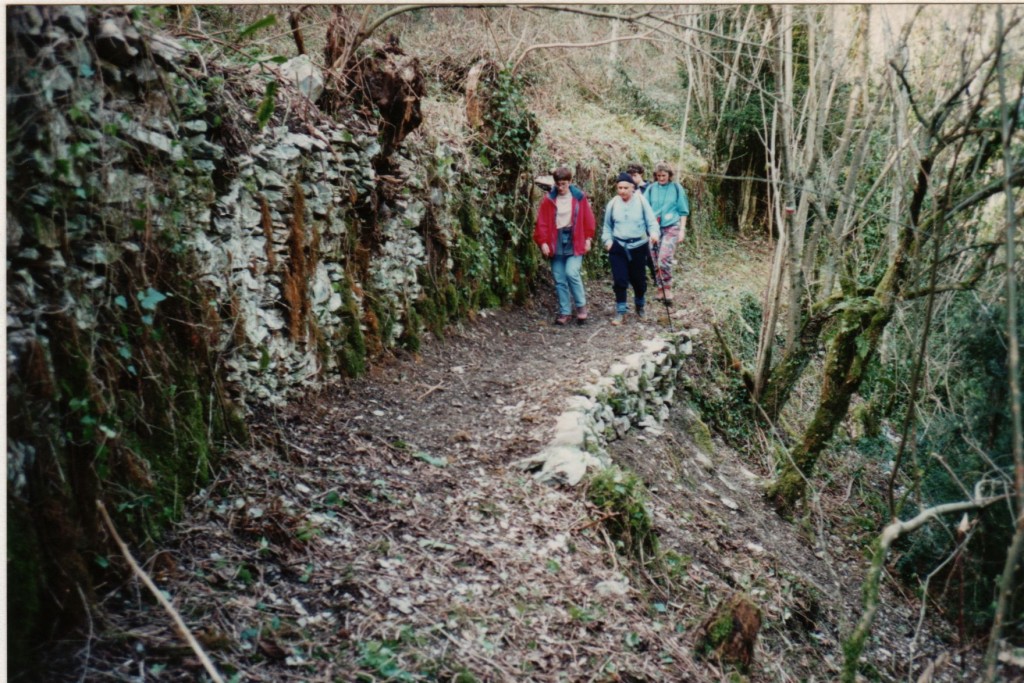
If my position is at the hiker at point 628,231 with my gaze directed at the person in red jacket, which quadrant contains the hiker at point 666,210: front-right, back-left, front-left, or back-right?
back-right

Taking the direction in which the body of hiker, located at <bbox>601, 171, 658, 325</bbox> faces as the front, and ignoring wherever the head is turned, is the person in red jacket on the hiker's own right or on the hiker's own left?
on the hiker's own right

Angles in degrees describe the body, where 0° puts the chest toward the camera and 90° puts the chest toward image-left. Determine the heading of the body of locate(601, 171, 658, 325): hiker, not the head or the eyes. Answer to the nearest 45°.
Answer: approximately 0°

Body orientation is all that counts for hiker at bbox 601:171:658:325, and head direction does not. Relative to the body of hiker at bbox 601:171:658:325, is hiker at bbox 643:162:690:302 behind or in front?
behind

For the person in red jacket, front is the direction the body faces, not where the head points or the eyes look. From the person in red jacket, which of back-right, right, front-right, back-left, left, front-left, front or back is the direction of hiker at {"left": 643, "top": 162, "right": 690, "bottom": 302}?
back-left

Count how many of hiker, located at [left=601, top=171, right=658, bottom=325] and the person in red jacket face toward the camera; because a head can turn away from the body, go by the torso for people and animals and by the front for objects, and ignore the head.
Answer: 2

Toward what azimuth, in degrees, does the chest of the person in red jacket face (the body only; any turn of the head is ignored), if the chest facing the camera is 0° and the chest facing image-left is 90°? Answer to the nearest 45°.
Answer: approximately 0°

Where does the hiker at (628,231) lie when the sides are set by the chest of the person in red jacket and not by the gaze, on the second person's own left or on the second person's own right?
on the second person's own left
